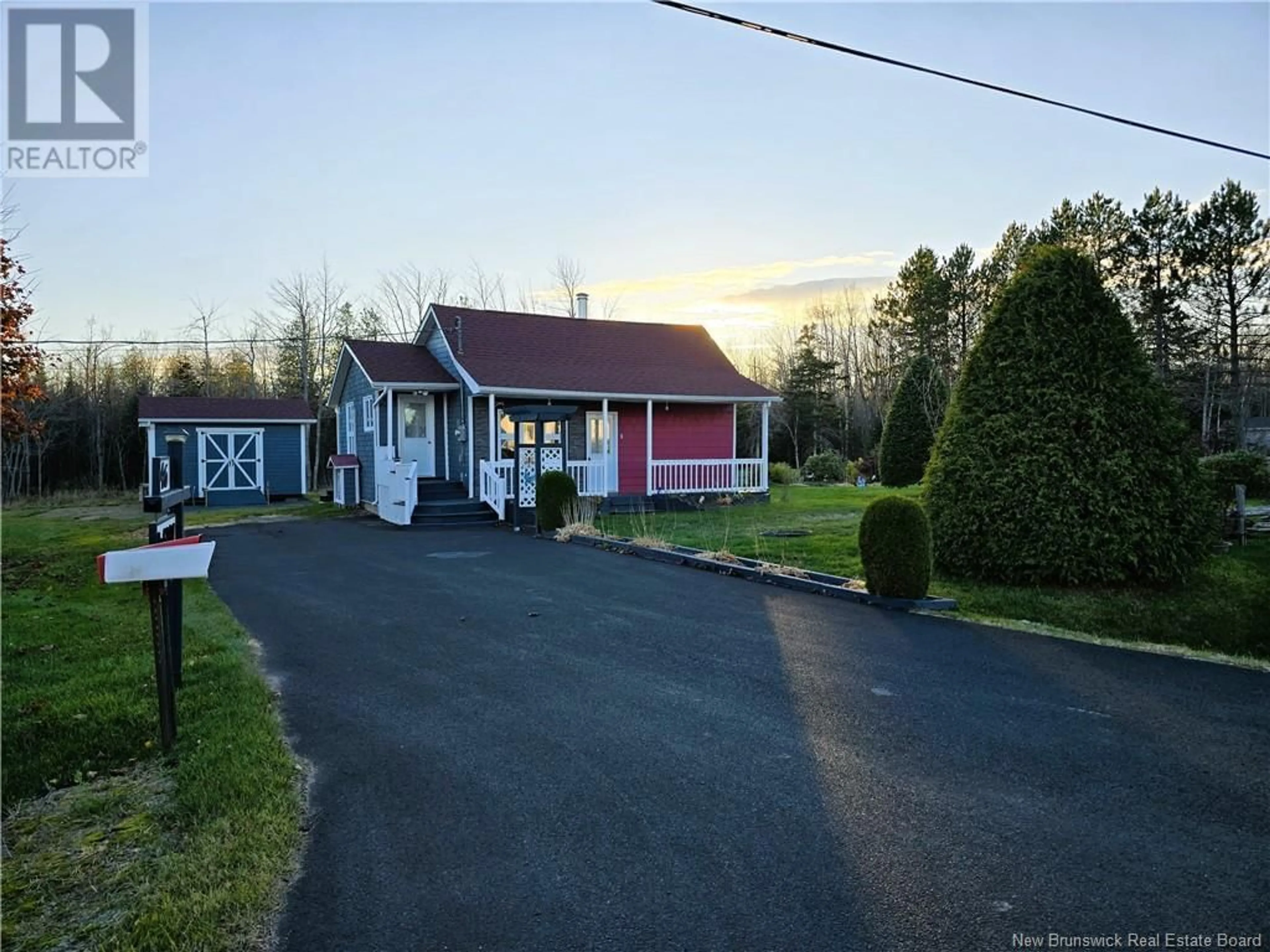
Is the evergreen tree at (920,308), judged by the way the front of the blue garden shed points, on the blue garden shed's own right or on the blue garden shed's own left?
on the blue garden shed's own left

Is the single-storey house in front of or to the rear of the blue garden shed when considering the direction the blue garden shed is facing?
in front

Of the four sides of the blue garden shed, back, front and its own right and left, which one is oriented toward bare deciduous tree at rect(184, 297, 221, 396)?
back

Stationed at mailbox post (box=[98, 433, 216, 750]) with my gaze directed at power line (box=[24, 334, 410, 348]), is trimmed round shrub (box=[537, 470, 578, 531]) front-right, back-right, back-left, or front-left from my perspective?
front-right

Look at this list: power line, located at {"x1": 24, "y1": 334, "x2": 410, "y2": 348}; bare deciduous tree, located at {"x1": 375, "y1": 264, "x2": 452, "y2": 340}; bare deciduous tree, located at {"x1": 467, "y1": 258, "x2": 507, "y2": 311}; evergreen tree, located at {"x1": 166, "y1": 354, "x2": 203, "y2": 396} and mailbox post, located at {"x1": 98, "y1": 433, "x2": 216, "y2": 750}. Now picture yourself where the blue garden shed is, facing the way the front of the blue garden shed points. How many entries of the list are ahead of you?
1

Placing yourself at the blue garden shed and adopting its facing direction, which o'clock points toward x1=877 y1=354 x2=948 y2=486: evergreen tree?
The evergreen tree is roughly at 10 o'clock from the blue garden shed.

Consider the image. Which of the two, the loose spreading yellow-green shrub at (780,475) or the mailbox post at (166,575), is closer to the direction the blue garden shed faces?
the mailbox post

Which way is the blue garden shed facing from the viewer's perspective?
toward the camera

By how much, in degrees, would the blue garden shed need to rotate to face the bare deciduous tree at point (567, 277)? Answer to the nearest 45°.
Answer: approximately 135° to its left

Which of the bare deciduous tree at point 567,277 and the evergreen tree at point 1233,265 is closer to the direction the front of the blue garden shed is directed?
the evergreen tree

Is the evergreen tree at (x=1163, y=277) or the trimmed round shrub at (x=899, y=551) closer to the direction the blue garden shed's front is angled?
the trimmed round shrub

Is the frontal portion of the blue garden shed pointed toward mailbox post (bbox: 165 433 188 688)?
yes

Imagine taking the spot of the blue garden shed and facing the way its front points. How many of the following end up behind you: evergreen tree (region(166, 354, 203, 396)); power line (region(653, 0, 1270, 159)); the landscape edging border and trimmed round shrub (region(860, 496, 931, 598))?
1

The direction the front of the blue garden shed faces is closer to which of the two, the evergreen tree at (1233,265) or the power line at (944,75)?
the power line

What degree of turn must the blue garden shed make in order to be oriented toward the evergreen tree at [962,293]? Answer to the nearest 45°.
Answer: approximately 90° to its left
